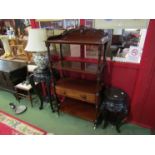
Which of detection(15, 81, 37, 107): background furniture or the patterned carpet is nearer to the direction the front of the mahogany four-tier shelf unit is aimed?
the patterned carpet

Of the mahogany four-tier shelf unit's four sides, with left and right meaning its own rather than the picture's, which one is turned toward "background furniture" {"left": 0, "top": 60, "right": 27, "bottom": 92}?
right

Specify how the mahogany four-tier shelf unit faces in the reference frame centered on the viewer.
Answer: facing the viewer and to the left of the viewer

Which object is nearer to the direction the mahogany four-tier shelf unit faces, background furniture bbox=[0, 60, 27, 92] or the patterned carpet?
the patterned carpet

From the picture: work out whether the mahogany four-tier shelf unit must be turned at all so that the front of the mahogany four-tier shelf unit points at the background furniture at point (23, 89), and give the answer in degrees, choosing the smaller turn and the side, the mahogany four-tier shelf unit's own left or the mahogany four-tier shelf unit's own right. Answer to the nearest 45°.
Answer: approximately 90° to the mahogany four-tier shelf unit's own right

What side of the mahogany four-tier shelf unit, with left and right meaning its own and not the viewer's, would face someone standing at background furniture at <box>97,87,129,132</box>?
left
